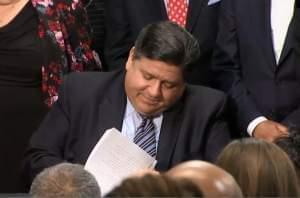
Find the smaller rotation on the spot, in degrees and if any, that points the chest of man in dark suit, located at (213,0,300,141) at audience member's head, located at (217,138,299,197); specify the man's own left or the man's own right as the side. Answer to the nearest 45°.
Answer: approximately 45° to the man's own right

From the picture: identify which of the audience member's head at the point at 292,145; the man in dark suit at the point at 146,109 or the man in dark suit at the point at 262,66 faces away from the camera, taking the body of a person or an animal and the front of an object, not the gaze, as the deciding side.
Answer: the audience member's head

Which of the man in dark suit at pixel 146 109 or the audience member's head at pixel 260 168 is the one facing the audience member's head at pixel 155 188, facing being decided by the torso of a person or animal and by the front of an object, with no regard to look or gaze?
the man in dark suit

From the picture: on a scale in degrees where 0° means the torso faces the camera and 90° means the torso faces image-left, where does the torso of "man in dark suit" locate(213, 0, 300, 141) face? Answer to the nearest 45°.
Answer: approximately 315°

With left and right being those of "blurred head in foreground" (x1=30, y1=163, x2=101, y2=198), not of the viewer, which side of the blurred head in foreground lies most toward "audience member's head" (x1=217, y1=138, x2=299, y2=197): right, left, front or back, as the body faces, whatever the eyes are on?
right

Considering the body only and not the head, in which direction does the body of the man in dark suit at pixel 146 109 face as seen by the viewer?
toward the camera

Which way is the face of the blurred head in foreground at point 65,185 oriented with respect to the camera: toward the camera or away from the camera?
away from the camera

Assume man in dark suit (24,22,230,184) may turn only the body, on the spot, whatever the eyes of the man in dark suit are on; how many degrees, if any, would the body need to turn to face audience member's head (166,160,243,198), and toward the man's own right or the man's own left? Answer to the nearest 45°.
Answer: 0° — they already face it

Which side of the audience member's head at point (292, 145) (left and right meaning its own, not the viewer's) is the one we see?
back

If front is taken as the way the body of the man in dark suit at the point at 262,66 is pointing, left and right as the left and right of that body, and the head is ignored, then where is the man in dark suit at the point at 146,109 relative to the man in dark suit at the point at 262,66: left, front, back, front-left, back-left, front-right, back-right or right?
right

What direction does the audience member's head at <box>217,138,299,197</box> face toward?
away from the camera

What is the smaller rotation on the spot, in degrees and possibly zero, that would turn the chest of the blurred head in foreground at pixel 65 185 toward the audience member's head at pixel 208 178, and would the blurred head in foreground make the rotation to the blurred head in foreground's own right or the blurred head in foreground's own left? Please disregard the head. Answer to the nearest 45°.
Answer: approximately 135° to the blurred head in foreground's own right

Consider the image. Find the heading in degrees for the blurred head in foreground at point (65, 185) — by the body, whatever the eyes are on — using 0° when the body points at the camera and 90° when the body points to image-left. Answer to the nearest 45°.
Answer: approximately 180°

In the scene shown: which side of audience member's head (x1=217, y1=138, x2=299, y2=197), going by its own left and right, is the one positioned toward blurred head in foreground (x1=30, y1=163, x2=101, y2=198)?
left

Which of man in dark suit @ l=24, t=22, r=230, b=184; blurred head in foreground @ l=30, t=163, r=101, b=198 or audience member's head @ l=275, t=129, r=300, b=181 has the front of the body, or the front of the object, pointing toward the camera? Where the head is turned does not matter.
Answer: the man in dark suit

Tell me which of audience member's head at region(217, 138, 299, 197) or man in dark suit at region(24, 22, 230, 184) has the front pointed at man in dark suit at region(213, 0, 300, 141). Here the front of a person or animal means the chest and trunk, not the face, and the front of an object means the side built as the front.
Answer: the audience member's head
